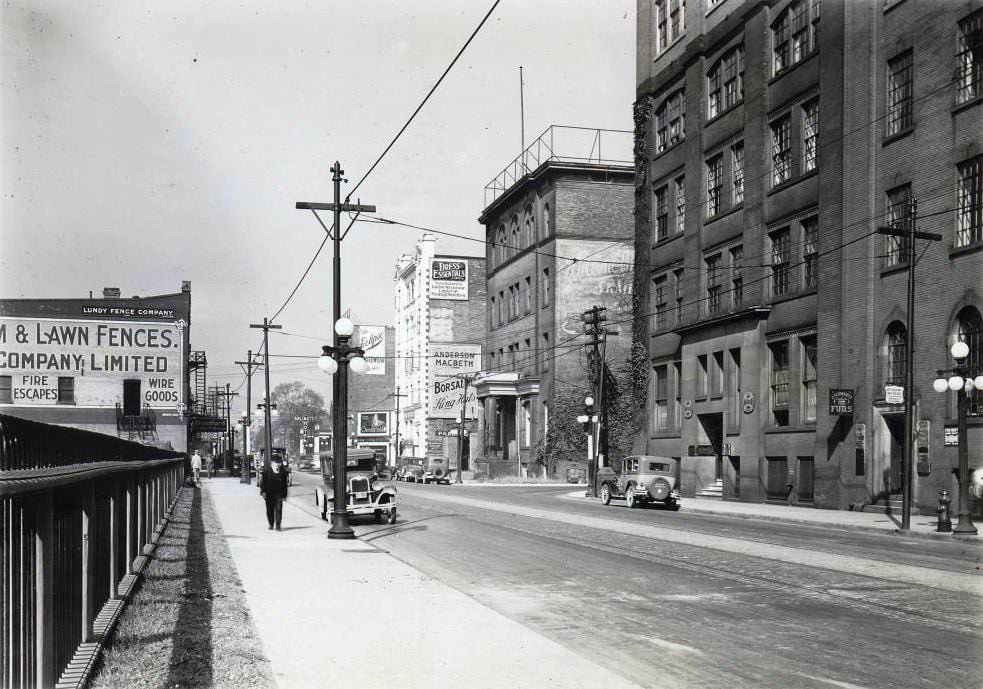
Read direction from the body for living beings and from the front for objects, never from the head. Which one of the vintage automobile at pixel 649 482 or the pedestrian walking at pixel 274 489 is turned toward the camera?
the pedestrian walking

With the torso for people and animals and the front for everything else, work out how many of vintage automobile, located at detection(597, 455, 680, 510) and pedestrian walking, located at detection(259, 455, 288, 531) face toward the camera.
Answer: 1

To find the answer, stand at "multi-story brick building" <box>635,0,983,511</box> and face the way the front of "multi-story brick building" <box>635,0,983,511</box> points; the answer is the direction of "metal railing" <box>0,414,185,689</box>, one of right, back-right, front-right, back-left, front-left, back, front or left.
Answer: front-left

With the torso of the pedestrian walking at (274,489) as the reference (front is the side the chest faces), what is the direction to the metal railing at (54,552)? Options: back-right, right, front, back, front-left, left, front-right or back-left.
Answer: front

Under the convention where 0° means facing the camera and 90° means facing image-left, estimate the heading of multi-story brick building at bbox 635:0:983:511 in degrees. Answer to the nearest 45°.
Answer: approximately 45°

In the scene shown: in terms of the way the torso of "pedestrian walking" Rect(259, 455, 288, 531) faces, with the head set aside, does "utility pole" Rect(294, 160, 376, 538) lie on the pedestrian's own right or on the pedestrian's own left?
on the pedestrian's own left

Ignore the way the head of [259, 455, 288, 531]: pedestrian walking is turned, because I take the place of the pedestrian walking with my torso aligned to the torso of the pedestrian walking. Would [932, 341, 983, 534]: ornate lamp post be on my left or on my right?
on my left

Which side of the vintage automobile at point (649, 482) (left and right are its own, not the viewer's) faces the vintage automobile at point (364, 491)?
left

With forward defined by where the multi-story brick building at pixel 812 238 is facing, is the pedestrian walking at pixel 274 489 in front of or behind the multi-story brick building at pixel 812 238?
in front

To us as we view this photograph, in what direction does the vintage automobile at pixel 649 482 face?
facing away from the viewer and to the left of the viewer

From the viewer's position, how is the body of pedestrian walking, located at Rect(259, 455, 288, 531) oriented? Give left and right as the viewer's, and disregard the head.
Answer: facing the viewer

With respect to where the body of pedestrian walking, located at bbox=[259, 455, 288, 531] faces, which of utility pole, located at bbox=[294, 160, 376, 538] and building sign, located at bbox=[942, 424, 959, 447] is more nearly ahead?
the utility pole

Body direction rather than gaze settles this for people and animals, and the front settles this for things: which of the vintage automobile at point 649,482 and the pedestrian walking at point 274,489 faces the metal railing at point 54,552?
the pedestrian walking

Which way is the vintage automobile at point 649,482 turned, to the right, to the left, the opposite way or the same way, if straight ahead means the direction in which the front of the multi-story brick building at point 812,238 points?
to the right
